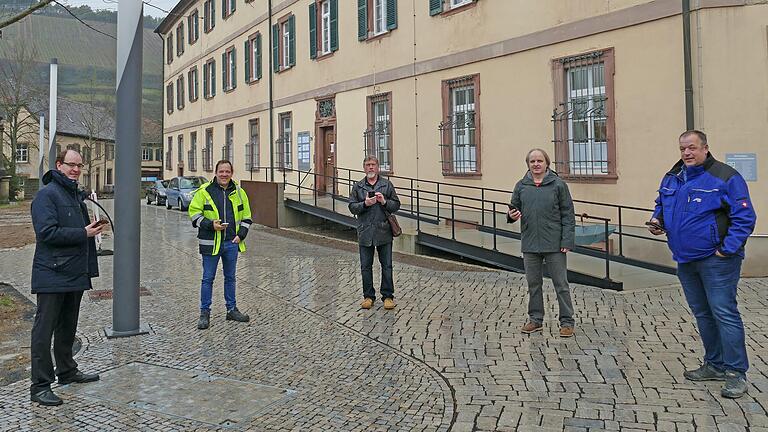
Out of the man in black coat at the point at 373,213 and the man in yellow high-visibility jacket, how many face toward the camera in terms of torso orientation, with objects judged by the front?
2

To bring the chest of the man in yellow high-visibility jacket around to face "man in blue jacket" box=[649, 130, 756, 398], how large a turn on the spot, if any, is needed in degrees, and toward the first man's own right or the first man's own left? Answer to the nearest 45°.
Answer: approximately 45° to the first man's own left

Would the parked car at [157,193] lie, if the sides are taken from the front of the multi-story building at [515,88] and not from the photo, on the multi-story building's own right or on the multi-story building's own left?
on the multi-story building's own right

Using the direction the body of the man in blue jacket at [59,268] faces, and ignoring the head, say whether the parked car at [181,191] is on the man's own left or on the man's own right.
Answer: on the man's own left

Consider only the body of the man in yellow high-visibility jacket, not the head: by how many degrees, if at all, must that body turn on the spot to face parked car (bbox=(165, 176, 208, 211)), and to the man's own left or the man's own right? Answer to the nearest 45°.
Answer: approximately 180°

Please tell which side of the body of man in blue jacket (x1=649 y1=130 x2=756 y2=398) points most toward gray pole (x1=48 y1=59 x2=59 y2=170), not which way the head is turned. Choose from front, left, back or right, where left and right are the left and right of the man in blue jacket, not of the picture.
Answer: right
